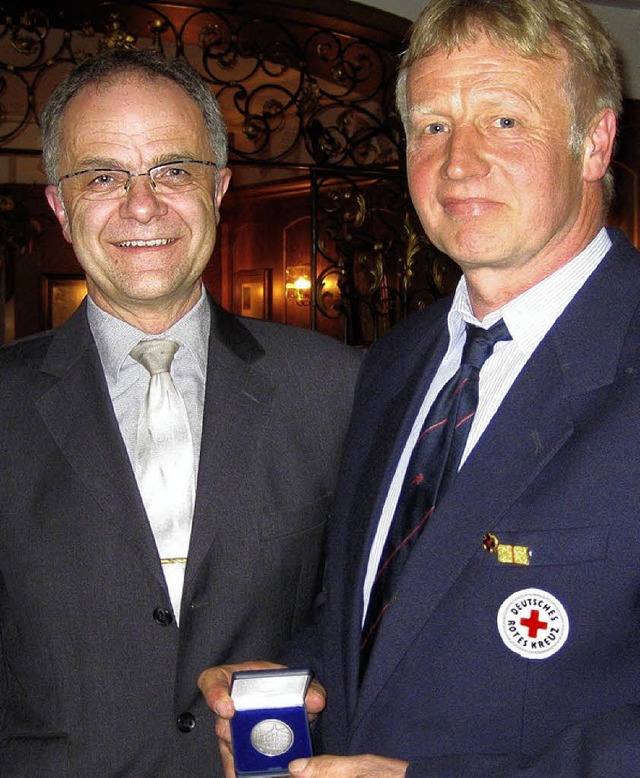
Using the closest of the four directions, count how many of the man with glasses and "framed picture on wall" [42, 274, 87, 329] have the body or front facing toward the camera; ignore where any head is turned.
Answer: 2

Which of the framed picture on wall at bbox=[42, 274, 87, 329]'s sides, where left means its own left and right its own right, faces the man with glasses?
front

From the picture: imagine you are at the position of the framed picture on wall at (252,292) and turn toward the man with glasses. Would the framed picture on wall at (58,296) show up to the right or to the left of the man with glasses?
right

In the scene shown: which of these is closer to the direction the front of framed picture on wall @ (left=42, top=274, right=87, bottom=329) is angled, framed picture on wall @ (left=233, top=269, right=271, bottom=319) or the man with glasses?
the man with glasses

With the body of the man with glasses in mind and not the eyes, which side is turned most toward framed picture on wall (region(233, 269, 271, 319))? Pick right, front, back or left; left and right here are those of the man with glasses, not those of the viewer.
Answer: back

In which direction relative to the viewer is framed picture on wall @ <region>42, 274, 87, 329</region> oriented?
toward the camera

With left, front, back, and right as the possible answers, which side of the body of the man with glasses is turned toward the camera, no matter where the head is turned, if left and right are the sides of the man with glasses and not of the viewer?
front

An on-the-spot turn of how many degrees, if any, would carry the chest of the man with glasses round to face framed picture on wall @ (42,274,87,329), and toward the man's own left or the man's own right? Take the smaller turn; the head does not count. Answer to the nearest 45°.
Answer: approximately 180°
